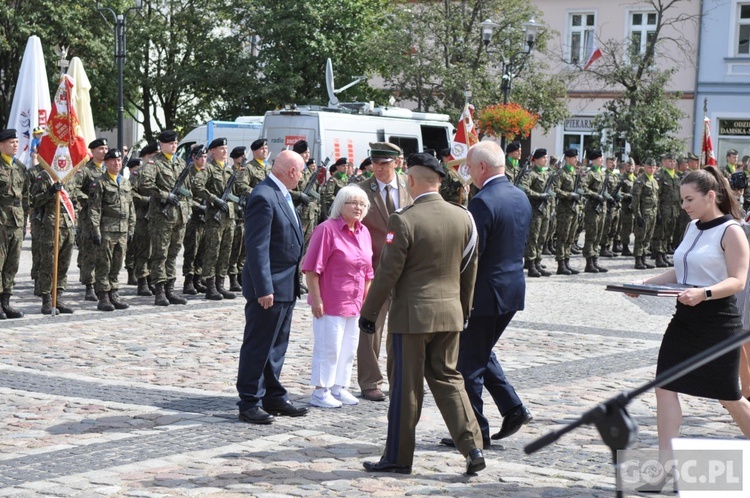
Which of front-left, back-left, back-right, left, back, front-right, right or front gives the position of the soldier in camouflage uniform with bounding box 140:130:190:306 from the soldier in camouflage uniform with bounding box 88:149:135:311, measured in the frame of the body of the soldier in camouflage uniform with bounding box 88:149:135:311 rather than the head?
left

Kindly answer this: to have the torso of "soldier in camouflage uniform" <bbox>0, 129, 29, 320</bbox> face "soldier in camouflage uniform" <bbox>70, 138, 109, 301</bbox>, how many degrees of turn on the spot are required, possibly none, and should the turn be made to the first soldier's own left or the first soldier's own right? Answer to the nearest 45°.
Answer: approximately 90° to the first soldier's own left

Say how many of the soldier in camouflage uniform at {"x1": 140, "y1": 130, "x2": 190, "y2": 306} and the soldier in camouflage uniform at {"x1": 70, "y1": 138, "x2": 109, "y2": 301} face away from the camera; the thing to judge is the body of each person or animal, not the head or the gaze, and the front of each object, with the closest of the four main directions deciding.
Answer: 0

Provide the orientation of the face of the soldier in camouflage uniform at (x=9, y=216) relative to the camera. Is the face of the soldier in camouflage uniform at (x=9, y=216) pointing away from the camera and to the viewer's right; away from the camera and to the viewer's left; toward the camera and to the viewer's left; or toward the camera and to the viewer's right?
toward the camera and to the viewer's right

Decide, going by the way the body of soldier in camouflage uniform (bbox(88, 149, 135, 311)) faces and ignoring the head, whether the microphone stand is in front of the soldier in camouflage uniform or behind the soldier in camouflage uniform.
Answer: in front

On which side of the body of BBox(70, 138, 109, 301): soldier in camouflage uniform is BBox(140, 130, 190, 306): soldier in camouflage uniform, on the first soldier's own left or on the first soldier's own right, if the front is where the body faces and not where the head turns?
on the first soldier's own left

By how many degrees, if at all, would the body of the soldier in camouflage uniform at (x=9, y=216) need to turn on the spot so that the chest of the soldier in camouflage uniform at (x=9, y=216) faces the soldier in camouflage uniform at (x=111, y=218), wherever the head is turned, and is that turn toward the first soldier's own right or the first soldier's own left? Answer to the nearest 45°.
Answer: approximately 90° to the first soldier's own left

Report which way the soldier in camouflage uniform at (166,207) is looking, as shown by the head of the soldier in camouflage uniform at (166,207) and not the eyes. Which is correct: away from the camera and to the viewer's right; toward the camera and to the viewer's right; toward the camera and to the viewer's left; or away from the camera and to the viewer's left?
toward the camera and to the viewer's right

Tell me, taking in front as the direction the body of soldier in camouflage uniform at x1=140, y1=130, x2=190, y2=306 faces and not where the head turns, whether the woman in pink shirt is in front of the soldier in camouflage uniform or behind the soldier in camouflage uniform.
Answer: in front

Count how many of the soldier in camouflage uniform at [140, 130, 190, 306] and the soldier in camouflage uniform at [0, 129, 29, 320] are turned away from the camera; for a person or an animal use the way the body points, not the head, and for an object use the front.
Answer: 0

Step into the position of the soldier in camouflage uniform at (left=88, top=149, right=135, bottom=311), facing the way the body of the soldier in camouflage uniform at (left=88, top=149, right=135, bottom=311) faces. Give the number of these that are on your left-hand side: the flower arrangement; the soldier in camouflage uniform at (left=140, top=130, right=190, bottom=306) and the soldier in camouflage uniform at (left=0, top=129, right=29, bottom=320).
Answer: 2
